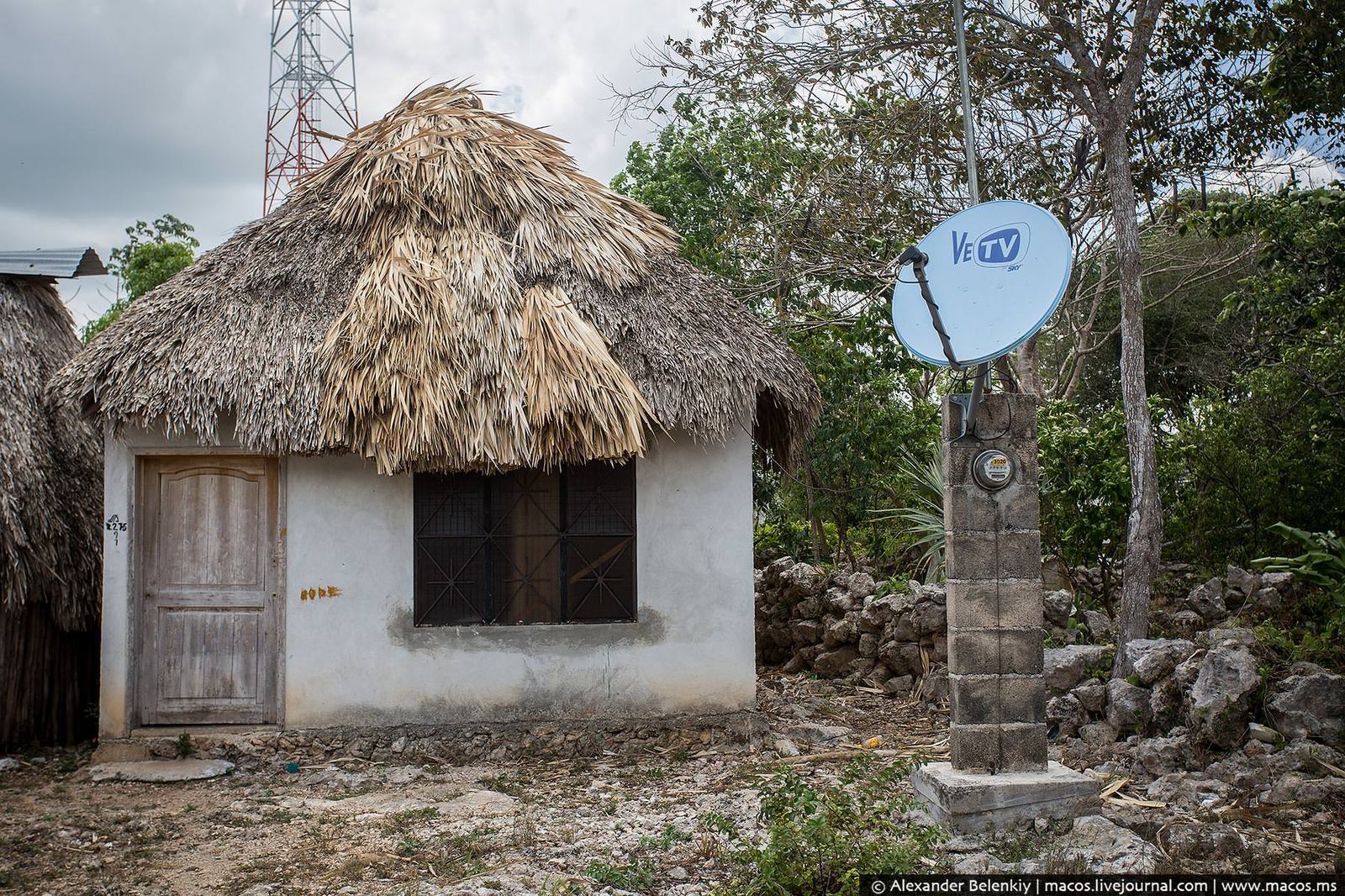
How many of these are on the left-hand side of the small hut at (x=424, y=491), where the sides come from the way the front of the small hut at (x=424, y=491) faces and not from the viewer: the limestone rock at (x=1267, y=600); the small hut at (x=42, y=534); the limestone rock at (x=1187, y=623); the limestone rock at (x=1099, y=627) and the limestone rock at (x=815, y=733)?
4

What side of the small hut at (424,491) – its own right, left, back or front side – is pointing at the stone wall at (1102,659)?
left

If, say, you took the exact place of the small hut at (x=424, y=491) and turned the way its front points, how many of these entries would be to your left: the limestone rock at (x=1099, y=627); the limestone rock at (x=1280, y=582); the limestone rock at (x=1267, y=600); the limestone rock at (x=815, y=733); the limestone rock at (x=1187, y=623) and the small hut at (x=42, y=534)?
5

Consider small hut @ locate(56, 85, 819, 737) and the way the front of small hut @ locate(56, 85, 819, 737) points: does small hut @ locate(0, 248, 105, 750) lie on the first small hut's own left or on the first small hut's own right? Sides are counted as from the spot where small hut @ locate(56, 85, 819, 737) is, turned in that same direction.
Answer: on the first small hut's own right

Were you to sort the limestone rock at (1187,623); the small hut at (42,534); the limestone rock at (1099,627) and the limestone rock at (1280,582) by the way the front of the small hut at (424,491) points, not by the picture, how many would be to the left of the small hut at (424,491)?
3

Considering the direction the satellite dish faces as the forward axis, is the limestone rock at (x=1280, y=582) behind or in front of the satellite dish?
behind

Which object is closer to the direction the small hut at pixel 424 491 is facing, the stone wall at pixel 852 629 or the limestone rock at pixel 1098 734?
the limestone rock

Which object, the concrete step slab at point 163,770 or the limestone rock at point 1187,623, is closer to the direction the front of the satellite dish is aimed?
the concrete step slab

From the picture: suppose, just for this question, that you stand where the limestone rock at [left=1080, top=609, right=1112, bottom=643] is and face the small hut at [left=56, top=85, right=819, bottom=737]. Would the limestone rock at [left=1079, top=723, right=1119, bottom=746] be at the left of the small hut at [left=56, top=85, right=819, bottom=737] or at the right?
left

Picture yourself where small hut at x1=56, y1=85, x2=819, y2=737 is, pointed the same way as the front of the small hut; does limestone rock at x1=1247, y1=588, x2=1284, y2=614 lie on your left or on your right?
on your left

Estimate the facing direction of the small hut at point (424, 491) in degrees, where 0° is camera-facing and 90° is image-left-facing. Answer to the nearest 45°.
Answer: approximately 0°

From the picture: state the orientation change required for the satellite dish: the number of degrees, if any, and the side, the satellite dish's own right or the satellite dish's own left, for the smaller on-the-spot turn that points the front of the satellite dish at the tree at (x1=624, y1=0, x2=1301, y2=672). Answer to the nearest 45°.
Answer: approximately 135° to the satellite dish's own right

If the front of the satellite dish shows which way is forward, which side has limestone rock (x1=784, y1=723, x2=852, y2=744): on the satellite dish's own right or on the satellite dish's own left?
on the satellite dish's own right
